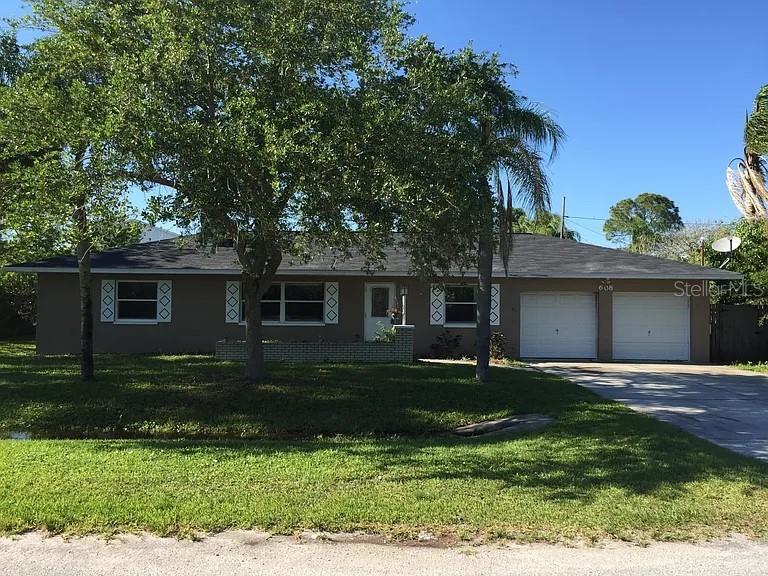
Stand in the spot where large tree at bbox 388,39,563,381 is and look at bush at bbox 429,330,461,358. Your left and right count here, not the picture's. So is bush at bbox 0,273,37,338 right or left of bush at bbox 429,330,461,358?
left

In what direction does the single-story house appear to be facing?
toward the camera

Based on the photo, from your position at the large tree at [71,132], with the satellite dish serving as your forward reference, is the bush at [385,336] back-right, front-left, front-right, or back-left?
front-left

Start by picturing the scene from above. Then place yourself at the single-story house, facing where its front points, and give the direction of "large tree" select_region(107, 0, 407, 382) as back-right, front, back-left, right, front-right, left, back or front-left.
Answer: front

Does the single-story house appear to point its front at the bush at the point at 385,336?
yes

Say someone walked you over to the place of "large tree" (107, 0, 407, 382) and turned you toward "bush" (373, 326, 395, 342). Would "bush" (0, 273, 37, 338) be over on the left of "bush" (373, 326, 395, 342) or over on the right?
left

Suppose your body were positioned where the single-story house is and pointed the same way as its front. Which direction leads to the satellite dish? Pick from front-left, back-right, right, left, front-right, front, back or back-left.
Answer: left

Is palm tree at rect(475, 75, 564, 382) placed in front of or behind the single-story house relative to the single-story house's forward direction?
in front

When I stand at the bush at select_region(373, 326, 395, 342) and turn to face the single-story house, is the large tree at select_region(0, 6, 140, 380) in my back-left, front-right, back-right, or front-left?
back-left

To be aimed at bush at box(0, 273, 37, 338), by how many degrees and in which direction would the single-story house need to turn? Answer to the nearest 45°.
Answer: approximately 135° to its right

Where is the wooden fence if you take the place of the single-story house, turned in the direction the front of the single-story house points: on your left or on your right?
on your left
